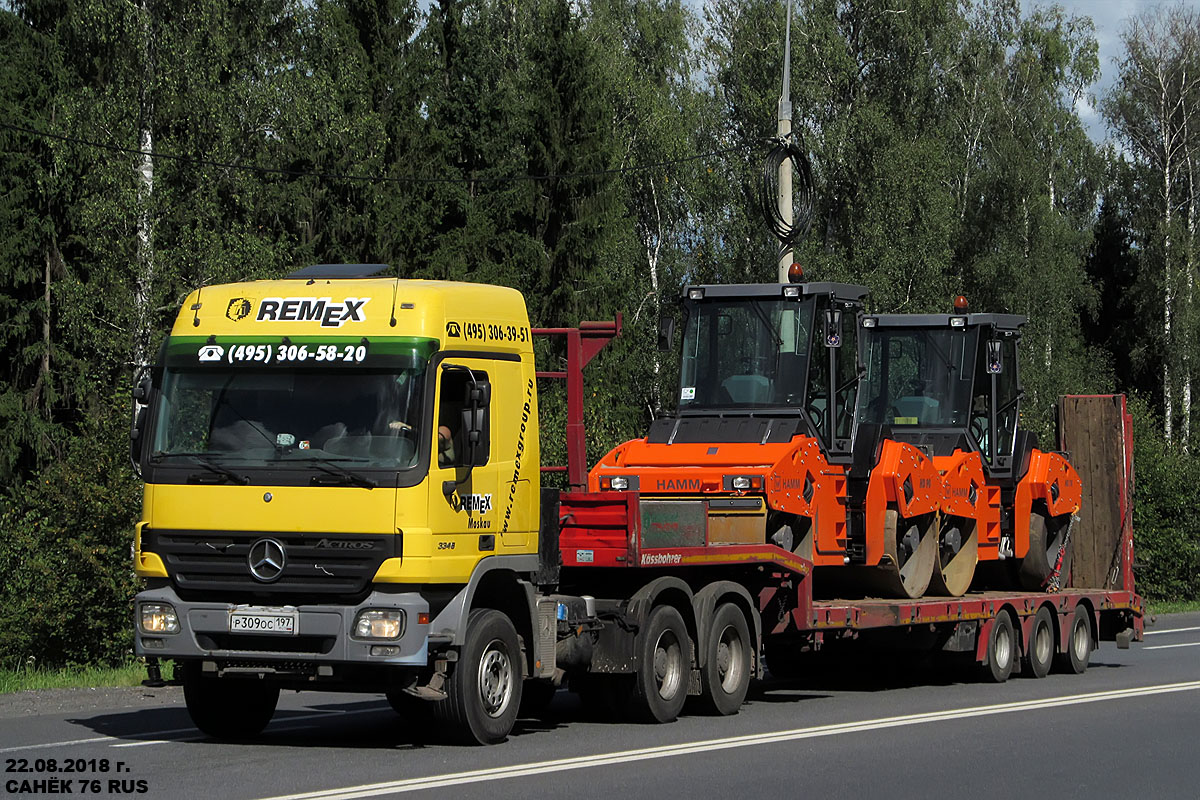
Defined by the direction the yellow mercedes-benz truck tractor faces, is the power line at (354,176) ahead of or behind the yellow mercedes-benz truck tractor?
behind

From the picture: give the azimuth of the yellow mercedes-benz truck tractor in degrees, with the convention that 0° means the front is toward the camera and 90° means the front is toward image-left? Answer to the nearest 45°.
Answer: approximately 45°
